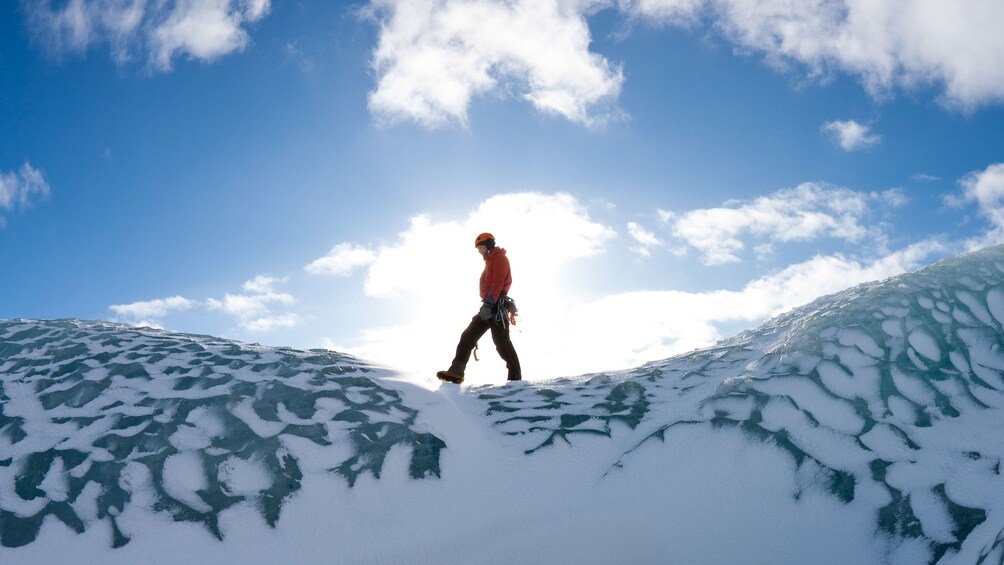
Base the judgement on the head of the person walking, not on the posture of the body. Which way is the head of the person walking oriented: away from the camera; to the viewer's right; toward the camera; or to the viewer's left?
to the viewer's left

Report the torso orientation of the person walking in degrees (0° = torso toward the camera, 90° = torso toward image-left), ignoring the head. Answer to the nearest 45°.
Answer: approximately 90°
